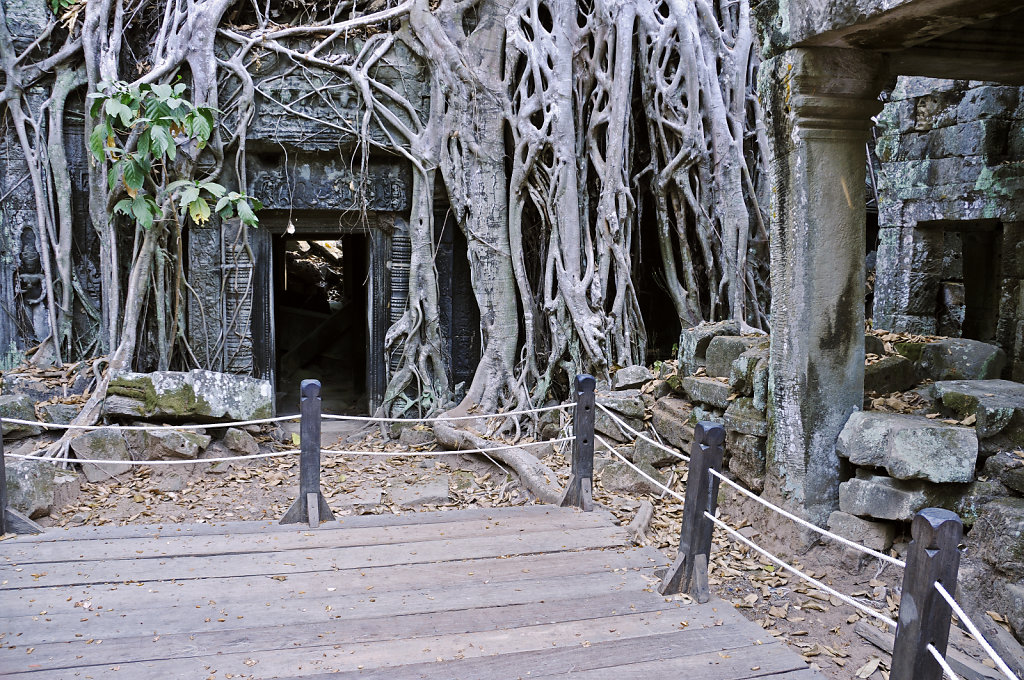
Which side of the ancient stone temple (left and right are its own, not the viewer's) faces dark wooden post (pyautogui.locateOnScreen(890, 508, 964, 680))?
front

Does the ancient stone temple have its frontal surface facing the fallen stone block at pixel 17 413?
no

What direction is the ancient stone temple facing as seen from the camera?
toward the camera

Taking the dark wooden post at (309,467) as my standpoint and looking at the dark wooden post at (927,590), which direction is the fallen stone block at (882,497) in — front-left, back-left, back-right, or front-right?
front-left

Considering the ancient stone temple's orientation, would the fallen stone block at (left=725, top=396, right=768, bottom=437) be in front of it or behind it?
in front

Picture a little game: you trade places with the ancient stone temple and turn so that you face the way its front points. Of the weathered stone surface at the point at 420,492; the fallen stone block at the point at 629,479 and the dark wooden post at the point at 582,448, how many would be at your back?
0

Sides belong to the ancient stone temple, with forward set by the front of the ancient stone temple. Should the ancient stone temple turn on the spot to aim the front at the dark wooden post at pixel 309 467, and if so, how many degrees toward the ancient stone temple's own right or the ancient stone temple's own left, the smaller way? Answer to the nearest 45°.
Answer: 0° — it already faces it

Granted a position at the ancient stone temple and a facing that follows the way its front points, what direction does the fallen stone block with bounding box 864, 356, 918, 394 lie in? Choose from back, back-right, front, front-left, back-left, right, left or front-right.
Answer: front-left

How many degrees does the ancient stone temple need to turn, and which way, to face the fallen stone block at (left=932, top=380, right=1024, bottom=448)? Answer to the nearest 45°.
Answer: approximately 45° to its left

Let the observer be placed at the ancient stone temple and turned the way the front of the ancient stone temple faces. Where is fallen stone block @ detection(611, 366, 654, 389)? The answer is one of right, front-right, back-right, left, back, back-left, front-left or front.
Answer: front-left

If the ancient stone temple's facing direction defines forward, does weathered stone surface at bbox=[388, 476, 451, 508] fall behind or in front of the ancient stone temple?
in front

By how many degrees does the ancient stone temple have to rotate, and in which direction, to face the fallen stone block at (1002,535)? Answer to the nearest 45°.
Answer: approximately 45° to its left

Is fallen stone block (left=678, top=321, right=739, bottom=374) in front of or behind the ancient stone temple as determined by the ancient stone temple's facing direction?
in front

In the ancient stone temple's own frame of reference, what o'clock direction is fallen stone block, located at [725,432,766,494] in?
The fallen stone block is roughly at 11 o'clock from the ancient stone temple.

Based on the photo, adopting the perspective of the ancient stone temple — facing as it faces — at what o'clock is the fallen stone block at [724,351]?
The fallen stone block is roughly at 11 o'clock from the ancient stone temple.
